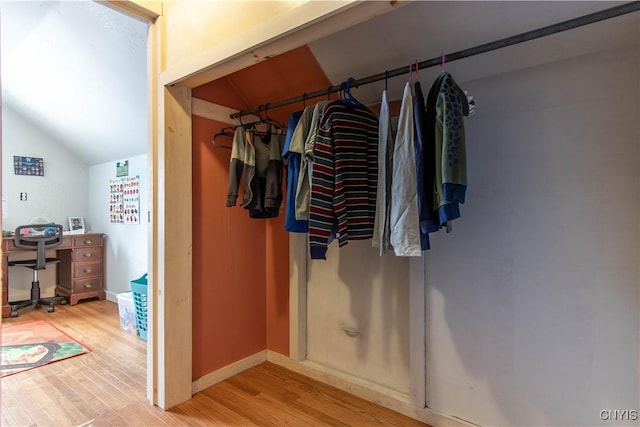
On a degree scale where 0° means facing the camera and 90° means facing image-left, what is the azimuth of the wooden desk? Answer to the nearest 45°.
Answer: approximately 315°
